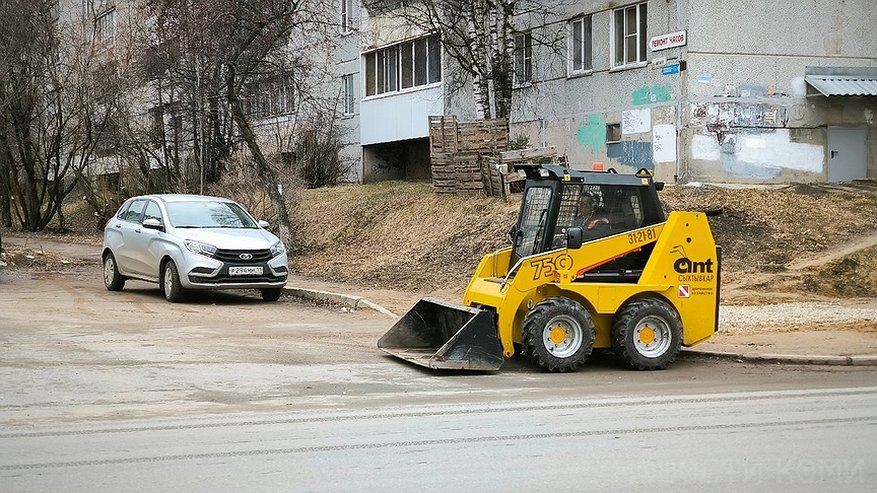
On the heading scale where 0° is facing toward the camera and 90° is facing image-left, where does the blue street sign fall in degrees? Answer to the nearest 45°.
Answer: approximately 45°

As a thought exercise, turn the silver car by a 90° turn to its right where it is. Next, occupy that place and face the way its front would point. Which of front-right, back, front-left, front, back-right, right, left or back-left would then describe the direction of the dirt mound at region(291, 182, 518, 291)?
back

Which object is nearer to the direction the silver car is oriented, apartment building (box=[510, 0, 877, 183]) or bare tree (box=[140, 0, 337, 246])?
the apartment building

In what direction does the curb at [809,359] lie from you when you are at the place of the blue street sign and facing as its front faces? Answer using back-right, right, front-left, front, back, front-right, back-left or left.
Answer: front-left

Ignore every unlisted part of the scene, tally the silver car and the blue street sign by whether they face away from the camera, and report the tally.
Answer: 0

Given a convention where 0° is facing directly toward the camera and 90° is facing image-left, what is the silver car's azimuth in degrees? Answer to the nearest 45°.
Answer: approximately 315°

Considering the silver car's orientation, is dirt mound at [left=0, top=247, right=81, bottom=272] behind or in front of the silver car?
behind

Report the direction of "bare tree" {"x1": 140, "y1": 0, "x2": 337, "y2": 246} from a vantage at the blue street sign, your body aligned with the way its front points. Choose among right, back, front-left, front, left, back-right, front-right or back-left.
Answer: front-right

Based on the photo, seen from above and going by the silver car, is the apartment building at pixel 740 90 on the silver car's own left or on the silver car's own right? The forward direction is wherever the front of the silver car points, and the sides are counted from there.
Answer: on the silver car's own left

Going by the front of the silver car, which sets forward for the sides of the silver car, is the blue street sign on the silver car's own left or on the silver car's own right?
on the silver car's own left

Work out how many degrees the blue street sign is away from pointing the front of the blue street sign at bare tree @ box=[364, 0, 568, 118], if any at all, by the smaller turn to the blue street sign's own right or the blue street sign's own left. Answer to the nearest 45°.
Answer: approximately 45° to the blue street sign's own right

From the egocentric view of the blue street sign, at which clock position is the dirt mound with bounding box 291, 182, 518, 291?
The dirt mound is roughly at 1 o'clock from the blue street sign.
